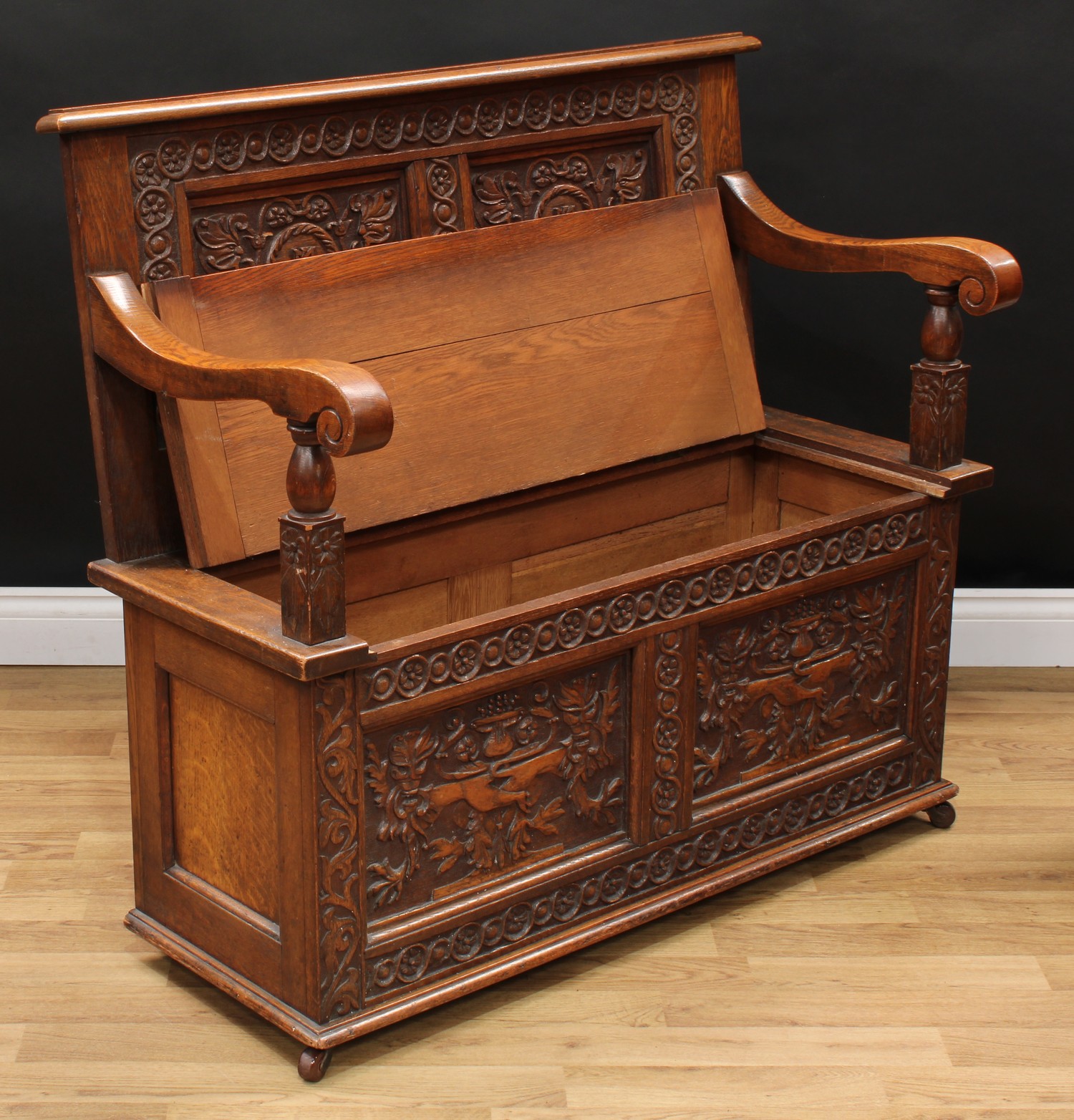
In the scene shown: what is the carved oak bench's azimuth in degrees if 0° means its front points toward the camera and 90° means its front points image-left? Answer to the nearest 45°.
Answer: approximately 315°
